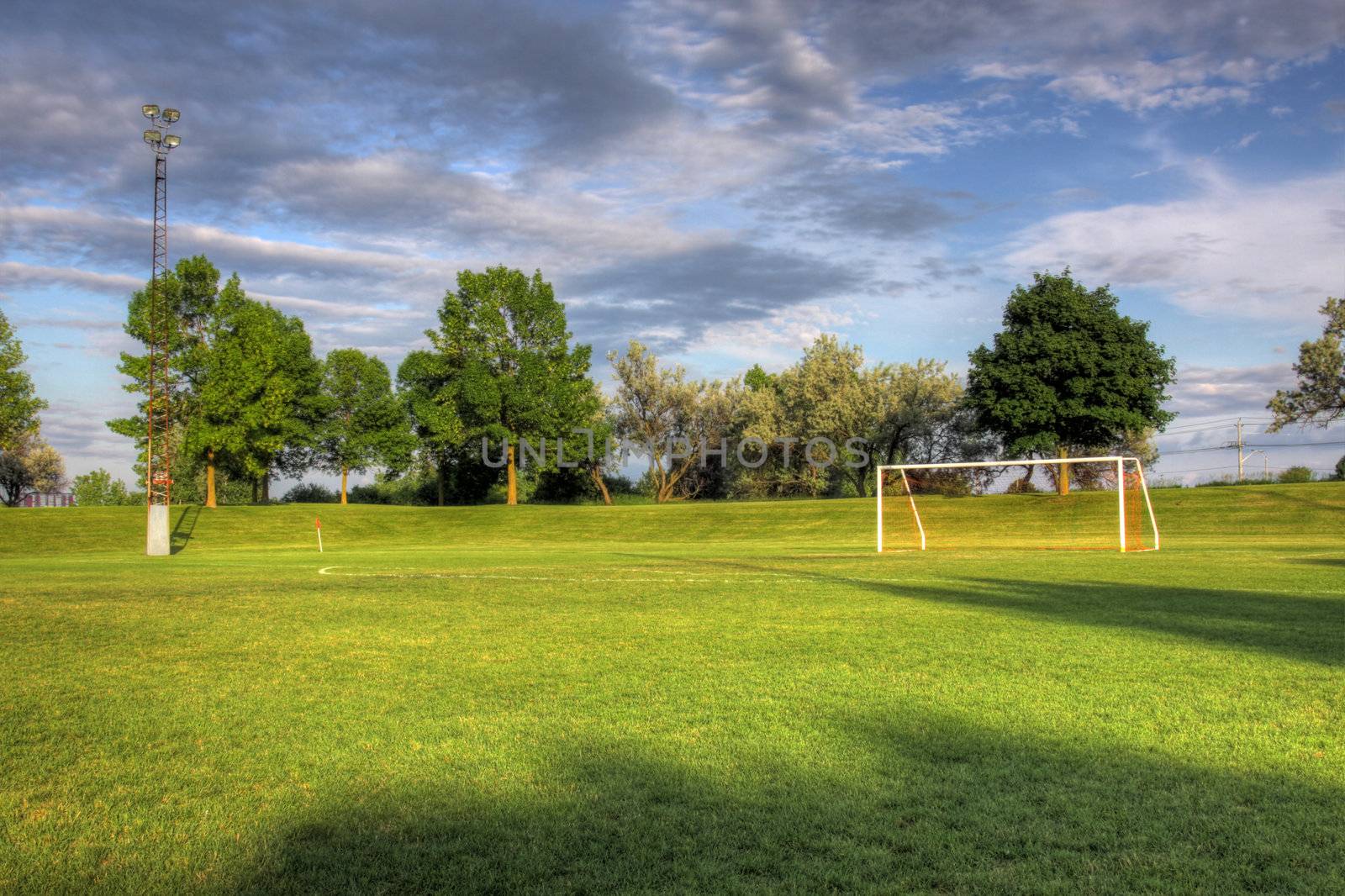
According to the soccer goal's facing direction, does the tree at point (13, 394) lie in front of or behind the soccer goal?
in front

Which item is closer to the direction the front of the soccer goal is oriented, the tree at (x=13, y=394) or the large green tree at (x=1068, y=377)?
the tree

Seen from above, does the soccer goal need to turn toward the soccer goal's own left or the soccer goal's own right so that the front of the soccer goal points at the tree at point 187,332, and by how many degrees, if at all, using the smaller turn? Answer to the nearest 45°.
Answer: approximately 45° to the soccer goal's own right

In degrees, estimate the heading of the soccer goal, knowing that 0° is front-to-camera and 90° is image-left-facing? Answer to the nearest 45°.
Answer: approximately 45°

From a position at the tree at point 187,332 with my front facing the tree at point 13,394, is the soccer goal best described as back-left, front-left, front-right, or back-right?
back-left

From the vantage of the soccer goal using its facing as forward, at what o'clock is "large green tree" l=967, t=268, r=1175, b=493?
The large green tree is roughly at 5 o'clock from the soccer goal.
